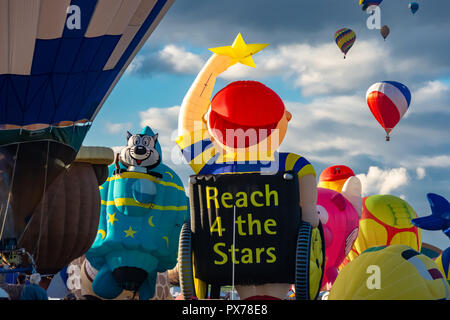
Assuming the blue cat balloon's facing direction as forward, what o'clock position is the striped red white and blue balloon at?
The striped red white and blue balloon is roughly at 8 o'clock from the blue cat balloon.

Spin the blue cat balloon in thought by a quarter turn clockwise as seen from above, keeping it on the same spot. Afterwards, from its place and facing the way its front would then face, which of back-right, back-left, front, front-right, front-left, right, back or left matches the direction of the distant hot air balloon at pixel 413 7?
back-right

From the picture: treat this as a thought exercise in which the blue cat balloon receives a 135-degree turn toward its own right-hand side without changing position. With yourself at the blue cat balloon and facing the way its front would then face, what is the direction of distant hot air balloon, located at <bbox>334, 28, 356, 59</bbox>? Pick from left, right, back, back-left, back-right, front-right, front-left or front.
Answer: right

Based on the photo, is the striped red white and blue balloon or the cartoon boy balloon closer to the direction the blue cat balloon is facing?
the cartoon boy balloon

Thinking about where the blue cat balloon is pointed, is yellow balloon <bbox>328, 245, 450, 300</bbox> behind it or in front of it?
in front

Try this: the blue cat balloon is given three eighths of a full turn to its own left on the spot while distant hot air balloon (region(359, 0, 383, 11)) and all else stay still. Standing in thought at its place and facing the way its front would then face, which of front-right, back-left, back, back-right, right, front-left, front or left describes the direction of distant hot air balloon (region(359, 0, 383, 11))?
front

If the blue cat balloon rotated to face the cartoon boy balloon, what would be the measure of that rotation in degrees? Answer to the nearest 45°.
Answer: approximately 45° to its left

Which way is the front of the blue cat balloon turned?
toward the camera

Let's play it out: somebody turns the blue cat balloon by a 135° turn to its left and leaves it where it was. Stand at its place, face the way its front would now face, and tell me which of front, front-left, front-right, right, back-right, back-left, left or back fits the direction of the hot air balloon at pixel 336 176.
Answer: front

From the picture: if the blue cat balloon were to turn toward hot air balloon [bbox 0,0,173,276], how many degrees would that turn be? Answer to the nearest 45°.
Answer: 0° — it already faces it

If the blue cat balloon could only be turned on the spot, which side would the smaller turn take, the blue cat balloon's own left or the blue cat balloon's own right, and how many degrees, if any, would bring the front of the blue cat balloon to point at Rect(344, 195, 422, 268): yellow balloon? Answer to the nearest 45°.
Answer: approximately 135° to the blue cat balloon's own left

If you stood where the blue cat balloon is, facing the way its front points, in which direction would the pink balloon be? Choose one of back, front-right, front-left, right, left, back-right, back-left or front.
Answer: left

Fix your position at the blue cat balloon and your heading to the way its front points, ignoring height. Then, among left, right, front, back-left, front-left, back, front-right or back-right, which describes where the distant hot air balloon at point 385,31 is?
back-left
